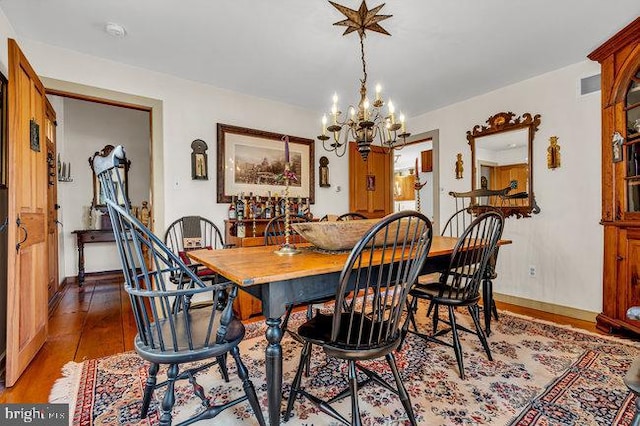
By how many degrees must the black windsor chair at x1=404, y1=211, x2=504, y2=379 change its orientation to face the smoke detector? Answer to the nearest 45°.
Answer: approximately 45° to its left

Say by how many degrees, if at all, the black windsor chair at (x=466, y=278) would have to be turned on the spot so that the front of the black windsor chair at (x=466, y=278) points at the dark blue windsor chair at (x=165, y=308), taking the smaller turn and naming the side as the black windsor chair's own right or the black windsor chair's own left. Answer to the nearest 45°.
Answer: approximately 90° to the black windsor chair's own left

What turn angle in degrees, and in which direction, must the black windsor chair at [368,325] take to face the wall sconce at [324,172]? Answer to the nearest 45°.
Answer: approximately 45° to its right

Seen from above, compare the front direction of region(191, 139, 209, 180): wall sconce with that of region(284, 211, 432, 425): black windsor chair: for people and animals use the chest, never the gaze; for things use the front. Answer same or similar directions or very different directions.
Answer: very different directions

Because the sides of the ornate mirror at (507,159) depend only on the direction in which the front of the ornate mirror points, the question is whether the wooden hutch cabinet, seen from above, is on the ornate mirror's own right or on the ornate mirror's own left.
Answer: on the ornate mirror's own left

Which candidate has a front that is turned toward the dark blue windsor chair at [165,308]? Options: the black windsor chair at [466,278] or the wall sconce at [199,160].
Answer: the wall sconce

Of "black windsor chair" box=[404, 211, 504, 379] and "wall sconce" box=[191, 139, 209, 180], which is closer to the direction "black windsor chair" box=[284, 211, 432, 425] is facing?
the wall sconce
